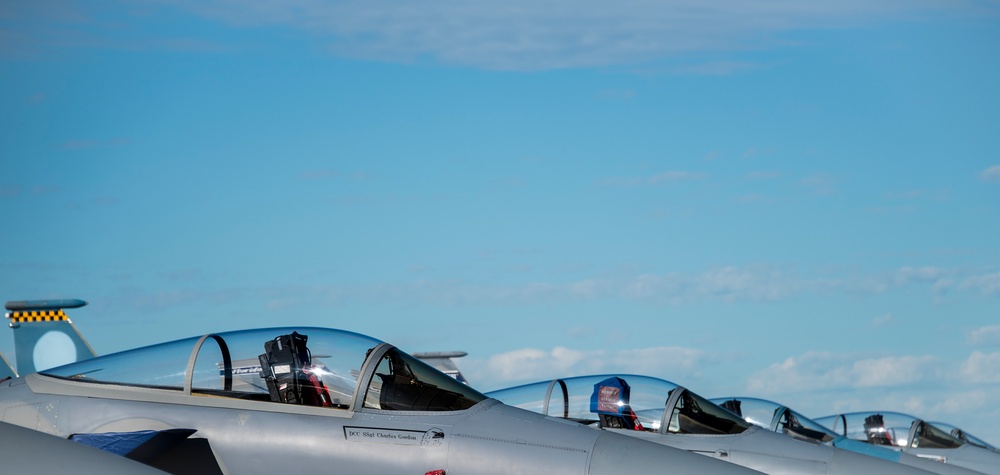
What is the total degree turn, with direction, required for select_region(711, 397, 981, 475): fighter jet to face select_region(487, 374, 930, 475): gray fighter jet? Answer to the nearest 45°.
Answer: approximately 90° to its right

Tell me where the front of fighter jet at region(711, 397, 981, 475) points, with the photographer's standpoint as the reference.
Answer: facing to the right of the viewer

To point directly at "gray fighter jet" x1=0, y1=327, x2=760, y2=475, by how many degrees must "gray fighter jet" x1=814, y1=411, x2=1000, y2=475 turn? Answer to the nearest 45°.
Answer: approximately 90° to its right

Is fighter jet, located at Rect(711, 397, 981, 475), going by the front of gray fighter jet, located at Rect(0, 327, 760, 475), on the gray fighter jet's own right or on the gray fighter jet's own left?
on the gray fighter jet's own left

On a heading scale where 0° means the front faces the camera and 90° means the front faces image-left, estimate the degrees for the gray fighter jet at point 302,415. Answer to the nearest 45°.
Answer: approximately 270°

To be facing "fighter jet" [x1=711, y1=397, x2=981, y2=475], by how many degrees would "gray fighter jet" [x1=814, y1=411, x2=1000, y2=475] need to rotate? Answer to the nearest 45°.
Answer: approximately 90° to its right

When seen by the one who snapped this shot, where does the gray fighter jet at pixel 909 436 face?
facing to the right of the viewer

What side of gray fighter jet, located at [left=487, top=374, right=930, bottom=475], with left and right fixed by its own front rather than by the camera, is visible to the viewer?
right

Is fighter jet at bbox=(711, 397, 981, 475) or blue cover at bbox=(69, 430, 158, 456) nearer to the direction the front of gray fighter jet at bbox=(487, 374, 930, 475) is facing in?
the fighter jet
